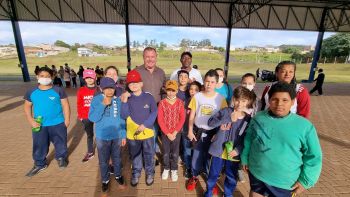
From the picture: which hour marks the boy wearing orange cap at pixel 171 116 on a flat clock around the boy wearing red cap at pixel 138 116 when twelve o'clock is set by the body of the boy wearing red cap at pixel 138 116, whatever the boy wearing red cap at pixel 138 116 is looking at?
the boy wearing orange cap at pixel 171 116 is roughly at 9 o'clock from the boy wearing red cap at pixel 138 116.

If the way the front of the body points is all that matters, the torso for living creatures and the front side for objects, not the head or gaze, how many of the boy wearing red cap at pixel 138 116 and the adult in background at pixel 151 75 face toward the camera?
2

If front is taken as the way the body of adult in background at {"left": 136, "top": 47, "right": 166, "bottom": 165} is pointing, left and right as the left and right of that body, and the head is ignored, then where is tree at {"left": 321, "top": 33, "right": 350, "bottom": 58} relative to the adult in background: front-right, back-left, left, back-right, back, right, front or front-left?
back-left

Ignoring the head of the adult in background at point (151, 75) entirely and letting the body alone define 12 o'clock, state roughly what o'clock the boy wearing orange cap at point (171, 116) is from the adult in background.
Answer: The boy wearing orange cap is roughly at 11 o'clock from the adult in background.

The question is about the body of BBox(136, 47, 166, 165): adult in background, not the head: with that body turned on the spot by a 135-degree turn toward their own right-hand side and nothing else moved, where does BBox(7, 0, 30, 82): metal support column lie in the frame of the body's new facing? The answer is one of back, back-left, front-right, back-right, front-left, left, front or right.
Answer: front

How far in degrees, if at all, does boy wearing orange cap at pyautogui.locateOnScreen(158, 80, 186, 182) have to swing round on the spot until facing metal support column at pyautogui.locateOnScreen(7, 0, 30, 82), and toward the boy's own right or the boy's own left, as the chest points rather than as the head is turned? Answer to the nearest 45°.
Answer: approximately 135° to the boy's own right

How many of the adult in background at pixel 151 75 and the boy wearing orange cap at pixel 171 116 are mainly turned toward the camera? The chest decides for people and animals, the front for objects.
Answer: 2

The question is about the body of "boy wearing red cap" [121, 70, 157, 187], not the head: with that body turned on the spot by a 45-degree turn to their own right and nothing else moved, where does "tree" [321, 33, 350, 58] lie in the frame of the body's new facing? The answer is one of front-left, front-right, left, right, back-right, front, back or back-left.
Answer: back

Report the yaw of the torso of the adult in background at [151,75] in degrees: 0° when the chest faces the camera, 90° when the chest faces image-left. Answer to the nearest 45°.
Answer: approximately 0°

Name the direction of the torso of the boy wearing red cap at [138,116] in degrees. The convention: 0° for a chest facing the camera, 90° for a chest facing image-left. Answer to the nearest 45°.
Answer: approximately 0°
